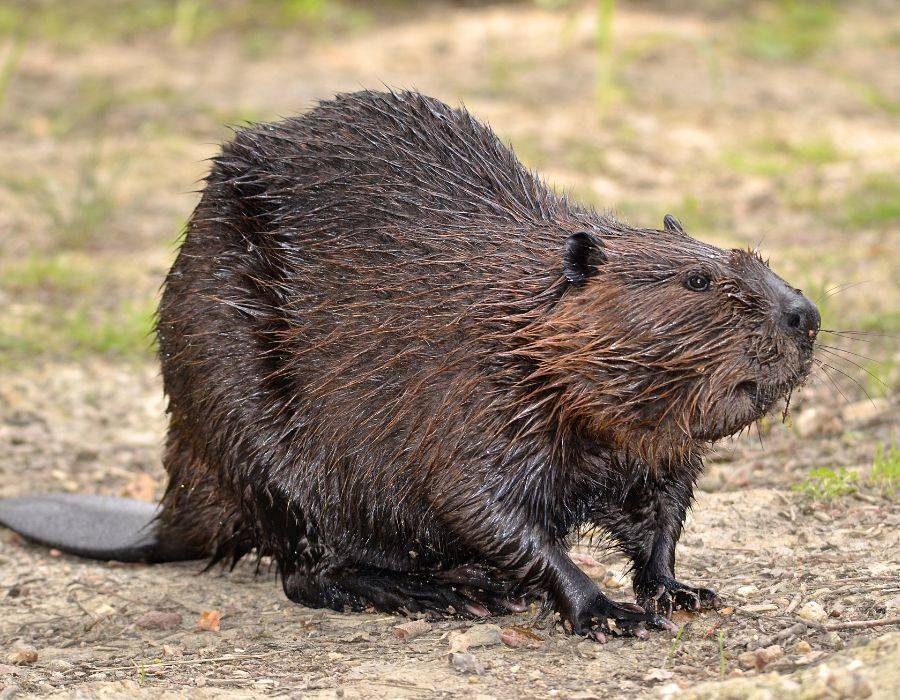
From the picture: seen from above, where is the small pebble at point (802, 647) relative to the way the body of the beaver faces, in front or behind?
in front

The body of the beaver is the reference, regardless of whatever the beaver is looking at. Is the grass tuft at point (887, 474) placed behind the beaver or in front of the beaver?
in front

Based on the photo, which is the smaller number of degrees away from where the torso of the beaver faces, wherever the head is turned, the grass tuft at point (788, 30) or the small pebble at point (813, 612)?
the small pebble

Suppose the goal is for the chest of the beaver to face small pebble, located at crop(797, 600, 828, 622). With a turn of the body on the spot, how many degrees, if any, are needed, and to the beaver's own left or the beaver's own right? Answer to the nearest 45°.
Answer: approximately 45° to the beaver's own right

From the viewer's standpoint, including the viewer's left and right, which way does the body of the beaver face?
facing to the right of the viewer

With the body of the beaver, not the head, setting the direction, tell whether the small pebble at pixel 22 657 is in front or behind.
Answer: behind
